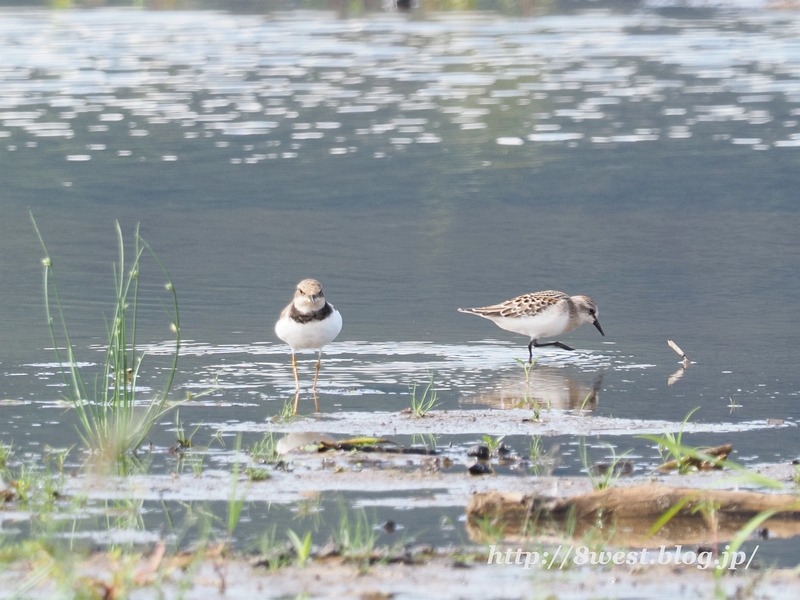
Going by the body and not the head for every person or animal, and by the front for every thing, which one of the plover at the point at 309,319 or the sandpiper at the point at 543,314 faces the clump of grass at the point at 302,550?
the plover at the point at 309,319

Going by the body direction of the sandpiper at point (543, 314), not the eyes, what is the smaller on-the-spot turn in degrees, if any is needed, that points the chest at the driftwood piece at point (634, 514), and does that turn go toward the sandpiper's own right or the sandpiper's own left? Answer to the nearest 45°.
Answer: approximately 90° to the sandpiper's own right

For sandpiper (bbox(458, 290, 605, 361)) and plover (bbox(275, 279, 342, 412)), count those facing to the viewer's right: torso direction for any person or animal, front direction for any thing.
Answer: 1

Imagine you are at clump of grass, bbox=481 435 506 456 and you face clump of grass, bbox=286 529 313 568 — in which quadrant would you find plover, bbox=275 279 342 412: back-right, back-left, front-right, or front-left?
back-right

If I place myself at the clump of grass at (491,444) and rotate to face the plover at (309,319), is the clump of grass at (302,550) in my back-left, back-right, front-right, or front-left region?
back-left

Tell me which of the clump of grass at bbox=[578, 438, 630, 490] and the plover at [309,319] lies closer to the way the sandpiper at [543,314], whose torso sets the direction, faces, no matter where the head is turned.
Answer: the clump of grass

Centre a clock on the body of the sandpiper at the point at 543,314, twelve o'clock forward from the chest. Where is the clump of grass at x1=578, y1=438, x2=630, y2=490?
The clump of grass is roughly at 3 o'clock from the sandpiper.

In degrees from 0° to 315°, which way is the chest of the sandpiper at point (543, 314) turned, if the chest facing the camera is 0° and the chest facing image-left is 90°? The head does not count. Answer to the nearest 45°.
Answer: approximately 270°

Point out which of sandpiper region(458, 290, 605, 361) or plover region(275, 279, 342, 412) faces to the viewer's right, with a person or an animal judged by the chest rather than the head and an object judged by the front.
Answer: sandpiper region(458, 290, 605, 361)

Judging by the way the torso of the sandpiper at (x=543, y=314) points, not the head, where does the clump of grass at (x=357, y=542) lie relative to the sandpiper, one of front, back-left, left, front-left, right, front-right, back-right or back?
right

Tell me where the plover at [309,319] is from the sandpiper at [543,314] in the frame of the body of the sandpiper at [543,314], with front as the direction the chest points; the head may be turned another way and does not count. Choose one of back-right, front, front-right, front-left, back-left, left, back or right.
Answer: back-right
